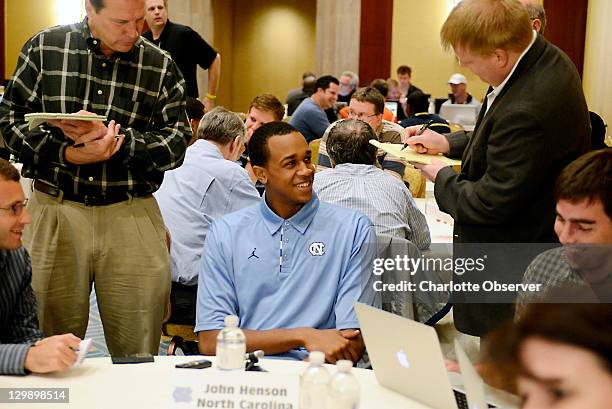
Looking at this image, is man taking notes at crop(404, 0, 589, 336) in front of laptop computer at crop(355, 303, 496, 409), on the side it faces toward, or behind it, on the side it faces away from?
in front

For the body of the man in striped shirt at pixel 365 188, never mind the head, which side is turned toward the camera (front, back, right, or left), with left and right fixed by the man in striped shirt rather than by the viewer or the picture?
back

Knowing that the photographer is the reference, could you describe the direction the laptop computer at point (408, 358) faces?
facing away from the viewer and to the right of the viewer

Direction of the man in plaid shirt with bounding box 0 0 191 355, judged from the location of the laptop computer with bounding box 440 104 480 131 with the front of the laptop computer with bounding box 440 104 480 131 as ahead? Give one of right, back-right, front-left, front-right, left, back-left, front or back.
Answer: back

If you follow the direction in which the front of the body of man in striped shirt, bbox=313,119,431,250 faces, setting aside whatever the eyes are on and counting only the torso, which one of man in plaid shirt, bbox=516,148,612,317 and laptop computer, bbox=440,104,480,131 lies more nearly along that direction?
the laptop computer

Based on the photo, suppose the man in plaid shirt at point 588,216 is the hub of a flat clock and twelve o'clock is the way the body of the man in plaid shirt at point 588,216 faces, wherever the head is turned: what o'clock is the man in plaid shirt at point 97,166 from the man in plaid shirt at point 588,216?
the man in plaid shirt at point 97,166 is roughly at 2 o'clock from the man in plaid shirt at point 588,216.

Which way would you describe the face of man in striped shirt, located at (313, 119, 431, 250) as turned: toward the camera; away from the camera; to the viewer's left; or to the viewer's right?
away from the camera

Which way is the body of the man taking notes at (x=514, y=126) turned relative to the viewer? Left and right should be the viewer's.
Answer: facing to the left of the viewer

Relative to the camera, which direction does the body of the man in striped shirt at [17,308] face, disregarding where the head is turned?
to the viewer's right
